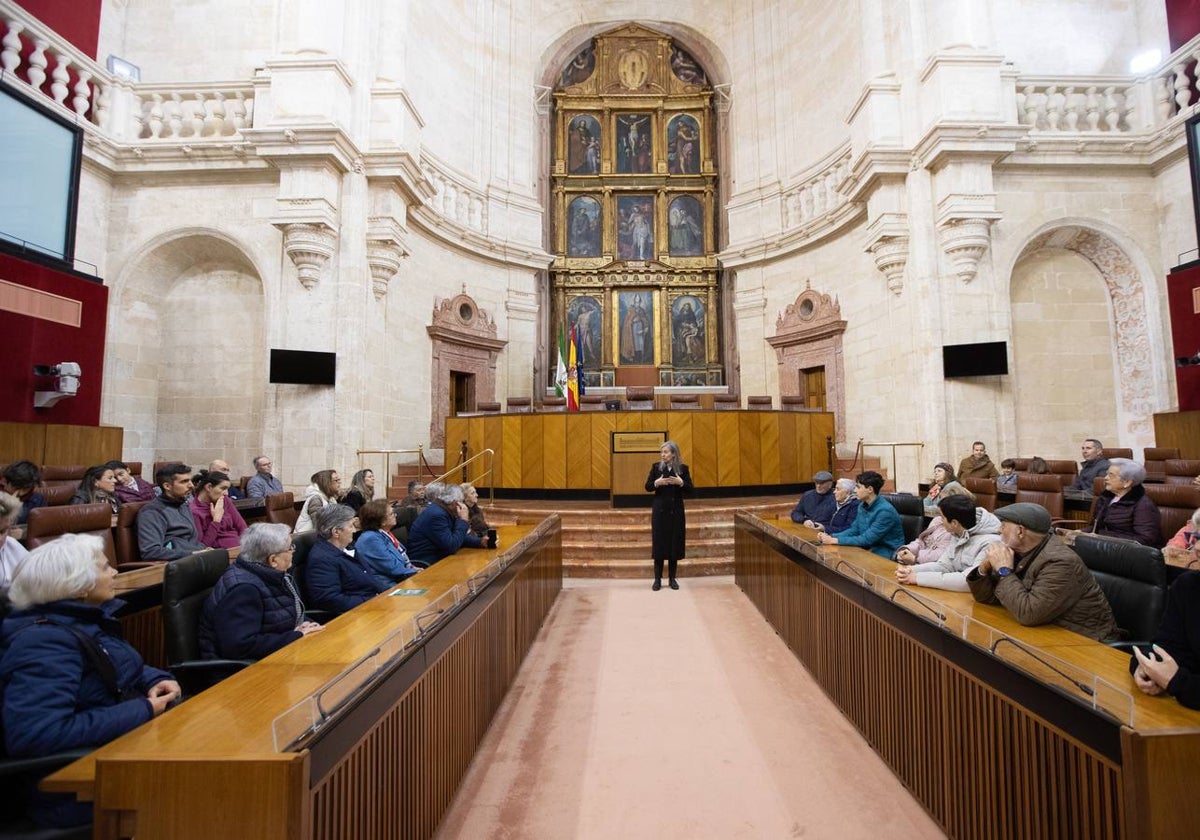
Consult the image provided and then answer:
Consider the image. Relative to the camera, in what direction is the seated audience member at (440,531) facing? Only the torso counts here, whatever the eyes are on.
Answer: to the viewer's right

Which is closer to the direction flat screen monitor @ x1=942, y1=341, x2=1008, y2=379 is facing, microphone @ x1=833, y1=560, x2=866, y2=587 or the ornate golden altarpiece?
the microphone

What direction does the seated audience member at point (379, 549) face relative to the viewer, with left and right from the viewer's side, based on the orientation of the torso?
facing to the right of the viewer

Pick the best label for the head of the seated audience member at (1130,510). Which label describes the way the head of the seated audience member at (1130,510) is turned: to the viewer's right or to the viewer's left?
to the viewer's left

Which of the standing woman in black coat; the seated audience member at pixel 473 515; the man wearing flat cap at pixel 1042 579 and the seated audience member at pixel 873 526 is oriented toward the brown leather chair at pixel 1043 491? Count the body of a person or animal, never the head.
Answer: the seated audience member at pixel 473 515

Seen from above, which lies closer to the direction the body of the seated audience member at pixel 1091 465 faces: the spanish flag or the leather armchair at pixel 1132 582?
the spanish flag

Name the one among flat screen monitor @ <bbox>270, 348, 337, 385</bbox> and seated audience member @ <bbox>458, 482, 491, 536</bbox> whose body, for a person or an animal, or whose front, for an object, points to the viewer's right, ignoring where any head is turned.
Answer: the seated audience member

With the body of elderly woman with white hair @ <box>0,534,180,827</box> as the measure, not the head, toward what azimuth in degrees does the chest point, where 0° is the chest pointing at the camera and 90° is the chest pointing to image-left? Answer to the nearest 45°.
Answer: approximately 270°

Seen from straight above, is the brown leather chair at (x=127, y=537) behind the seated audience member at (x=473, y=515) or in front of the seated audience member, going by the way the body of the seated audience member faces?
behind

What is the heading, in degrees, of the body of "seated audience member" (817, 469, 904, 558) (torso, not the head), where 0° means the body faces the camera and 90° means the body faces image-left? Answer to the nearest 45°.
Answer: approximately 90°

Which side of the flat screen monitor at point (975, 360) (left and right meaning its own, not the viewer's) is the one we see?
front

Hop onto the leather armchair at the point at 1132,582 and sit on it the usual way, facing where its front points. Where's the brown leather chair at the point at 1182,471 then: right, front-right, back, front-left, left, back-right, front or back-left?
right

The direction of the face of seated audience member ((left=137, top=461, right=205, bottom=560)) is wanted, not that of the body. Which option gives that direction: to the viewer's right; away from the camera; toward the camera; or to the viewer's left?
to the viewer's right

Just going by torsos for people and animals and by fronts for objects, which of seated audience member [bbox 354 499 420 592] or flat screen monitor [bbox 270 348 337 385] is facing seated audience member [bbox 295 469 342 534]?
the flat screen monitor
